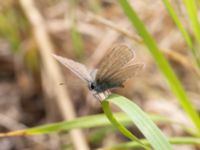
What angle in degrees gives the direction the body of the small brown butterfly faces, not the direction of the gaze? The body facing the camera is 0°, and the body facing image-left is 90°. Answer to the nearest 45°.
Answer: approximately 45°
